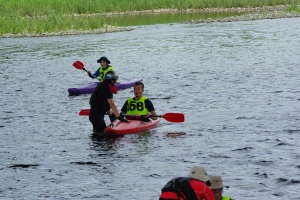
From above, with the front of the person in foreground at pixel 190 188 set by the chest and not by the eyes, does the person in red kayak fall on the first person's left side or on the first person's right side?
on the first person's left side

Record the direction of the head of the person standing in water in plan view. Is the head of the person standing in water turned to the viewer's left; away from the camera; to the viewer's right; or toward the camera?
to the viewer's right

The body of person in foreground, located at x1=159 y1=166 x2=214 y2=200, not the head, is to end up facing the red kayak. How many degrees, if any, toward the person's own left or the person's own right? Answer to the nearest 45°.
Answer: approximately 45° to the person's own left

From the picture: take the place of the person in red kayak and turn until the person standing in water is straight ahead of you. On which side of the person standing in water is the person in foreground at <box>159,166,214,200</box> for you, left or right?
left

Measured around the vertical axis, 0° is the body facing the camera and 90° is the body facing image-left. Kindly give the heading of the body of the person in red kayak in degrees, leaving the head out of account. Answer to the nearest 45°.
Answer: approximately 45°

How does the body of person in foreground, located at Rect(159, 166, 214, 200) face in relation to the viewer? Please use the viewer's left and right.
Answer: facing away from the viewer and to the right of the viewer

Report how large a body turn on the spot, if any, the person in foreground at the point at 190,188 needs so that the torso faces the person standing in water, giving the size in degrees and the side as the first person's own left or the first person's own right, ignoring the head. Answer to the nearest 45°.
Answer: approximately 45° to the first person's own left

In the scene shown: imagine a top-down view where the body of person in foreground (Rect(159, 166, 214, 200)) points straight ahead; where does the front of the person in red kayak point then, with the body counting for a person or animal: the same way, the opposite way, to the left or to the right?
the opposite way
